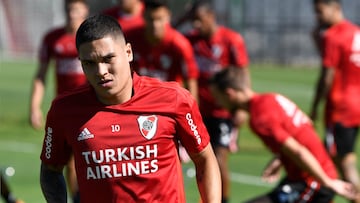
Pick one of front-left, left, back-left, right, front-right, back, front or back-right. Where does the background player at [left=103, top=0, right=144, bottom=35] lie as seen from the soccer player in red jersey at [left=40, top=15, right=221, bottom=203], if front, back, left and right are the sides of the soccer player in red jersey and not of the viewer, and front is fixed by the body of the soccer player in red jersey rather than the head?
back

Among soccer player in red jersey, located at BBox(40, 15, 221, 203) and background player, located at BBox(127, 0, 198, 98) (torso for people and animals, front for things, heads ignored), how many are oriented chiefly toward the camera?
2

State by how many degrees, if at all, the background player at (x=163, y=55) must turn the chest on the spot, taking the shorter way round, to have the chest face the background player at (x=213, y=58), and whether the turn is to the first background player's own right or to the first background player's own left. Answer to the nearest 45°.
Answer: approximately 135° to the first background player's own left

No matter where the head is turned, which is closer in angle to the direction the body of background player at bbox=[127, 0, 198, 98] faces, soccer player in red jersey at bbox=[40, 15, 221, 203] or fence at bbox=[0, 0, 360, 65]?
the soccer player in red jersey

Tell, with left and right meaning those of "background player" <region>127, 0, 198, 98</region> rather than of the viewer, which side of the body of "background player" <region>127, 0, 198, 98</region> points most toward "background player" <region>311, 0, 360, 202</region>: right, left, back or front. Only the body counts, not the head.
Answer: left

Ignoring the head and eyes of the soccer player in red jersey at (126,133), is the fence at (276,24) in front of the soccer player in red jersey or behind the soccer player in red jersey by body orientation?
behind

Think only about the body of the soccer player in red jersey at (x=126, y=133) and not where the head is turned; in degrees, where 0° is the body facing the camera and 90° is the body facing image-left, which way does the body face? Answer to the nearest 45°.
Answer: approximately 0°

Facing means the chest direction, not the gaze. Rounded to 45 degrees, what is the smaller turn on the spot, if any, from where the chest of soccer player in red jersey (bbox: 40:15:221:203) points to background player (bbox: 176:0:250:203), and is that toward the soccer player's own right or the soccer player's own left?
approximately 180°
